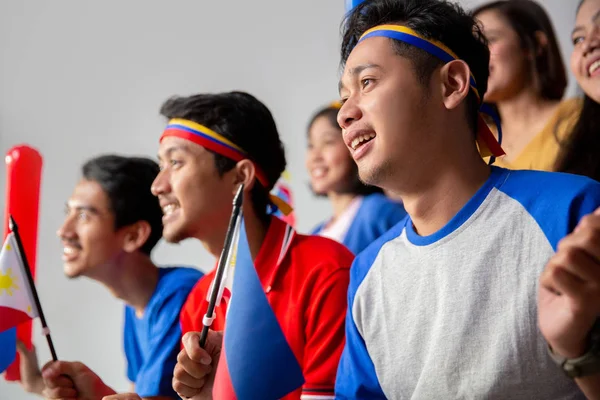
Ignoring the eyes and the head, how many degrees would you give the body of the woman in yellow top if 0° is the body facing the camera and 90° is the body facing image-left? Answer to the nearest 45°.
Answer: approximately 45°

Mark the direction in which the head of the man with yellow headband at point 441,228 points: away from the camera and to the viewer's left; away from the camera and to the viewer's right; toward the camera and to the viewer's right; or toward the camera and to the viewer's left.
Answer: toward the camera and to the viewer's left

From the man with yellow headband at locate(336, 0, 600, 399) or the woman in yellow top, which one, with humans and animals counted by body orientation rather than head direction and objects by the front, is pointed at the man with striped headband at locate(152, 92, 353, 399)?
the woman in yellow top

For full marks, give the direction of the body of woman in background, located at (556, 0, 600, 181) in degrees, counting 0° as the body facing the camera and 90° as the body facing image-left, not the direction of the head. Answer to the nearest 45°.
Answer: approximately 45°

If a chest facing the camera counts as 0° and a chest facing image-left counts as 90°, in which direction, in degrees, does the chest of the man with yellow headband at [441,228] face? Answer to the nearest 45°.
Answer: approximately 45°

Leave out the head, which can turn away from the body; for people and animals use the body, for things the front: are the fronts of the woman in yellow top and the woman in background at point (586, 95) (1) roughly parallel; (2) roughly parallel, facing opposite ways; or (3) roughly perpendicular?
roughly parallel

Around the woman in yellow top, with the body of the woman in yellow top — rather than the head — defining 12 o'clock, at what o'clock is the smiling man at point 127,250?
The smiling man is roughly at 1 o'clock from the woman in yellow top.

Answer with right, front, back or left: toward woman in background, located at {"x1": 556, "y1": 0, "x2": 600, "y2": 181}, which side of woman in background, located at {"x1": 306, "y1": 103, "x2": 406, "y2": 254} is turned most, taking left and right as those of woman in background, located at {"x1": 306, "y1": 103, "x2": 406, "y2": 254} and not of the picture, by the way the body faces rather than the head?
left

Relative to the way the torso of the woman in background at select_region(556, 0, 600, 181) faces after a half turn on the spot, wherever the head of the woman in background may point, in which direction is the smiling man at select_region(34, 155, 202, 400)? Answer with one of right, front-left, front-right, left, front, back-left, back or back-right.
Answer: back-left

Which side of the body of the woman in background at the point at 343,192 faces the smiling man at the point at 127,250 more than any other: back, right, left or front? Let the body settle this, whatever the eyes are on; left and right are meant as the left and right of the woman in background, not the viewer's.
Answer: front

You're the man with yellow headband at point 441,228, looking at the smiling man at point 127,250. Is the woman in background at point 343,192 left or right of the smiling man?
right

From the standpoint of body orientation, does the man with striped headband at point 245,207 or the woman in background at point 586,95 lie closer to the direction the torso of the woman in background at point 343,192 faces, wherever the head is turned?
the man with striped headband

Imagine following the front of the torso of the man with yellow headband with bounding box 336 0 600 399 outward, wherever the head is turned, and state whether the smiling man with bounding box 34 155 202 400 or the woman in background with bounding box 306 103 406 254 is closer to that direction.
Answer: the smiling man
